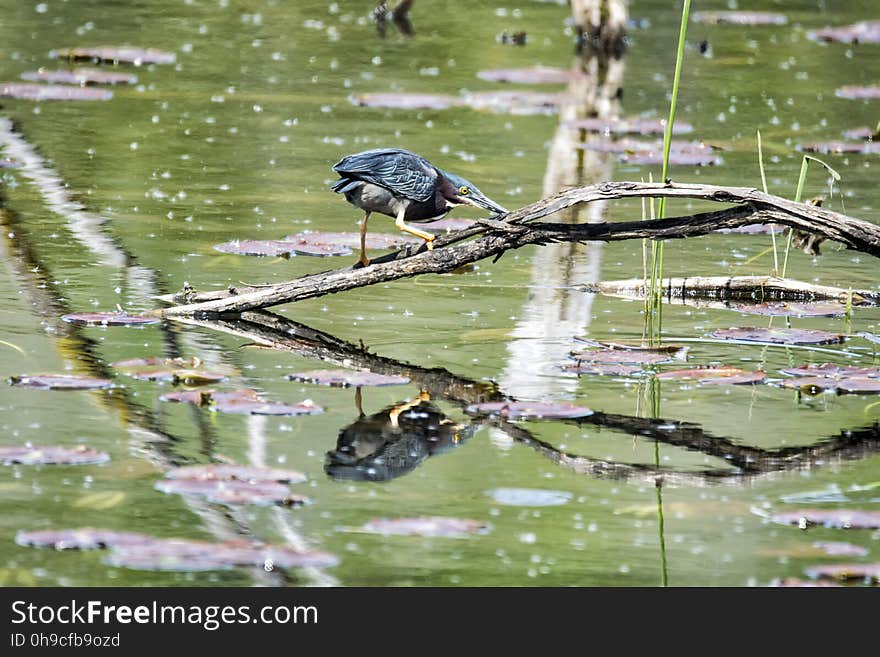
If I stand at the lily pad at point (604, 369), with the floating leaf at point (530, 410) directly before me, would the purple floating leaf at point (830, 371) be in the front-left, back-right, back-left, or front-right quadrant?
back-left

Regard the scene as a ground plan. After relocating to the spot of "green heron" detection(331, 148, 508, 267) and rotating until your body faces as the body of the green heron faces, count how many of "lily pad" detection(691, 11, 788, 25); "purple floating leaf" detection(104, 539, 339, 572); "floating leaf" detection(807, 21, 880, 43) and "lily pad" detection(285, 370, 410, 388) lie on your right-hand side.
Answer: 2

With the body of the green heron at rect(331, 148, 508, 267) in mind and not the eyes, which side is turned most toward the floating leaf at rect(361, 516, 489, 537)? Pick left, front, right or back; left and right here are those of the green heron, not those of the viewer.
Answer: right

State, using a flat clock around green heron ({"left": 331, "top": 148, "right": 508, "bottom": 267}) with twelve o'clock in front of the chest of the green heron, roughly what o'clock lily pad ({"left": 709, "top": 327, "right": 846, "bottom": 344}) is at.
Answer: The lily pad is roughly at 12 o'clock from the green heron.

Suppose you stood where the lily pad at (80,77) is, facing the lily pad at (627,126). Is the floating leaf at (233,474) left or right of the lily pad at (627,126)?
right

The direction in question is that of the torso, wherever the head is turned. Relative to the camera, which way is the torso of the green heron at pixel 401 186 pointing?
to the viewer's right

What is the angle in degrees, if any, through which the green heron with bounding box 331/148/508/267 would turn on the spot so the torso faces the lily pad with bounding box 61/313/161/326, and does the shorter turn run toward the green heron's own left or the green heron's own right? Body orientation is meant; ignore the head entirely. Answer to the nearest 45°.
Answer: approximately 180°

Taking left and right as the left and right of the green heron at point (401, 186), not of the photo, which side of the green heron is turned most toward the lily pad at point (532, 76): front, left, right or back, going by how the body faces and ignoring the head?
left

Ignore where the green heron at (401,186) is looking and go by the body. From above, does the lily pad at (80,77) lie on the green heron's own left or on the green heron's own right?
on the green heron's own left

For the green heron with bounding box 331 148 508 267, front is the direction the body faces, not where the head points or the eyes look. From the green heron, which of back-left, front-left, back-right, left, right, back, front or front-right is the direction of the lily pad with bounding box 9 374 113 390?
back-right
